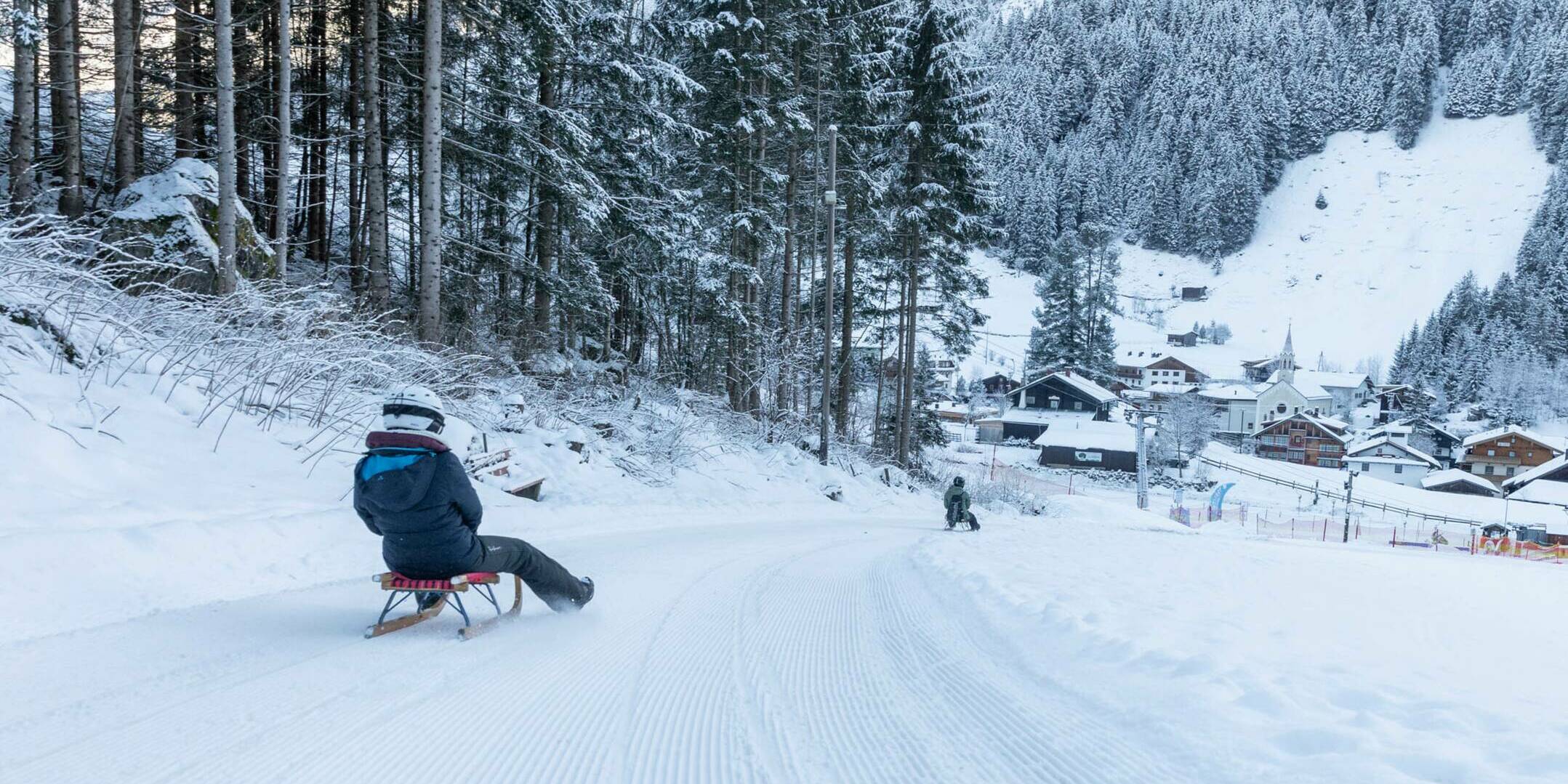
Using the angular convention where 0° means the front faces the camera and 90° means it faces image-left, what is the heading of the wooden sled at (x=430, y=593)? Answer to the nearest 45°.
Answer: approximately 225°

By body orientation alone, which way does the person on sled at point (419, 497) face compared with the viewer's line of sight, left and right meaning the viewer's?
facing away from the viewer and to the right of the viewer

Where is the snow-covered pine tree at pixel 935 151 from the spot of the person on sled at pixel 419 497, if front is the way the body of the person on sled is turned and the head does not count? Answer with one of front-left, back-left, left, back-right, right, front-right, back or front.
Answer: front

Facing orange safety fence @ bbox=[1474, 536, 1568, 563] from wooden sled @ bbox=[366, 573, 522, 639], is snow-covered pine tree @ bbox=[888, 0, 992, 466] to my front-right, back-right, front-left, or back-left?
front-left

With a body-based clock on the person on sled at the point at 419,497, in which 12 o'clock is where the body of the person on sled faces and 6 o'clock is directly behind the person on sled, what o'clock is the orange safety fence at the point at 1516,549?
The orange safety fence is roughly at 1 o'clock from the person on sled.

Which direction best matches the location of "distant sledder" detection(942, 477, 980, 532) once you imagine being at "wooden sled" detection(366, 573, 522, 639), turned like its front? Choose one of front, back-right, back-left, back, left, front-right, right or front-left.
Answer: front

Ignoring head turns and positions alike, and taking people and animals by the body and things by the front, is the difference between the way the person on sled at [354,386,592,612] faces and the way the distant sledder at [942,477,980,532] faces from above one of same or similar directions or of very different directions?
same or similar directions

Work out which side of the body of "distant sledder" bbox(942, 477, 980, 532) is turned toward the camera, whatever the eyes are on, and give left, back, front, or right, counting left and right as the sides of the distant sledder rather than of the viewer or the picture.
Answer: back

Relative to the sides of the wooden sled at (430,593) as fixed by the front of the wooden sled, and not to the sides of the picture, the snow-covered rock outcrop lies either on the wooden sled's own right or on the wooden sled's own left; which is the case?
on the wooden sled's own left

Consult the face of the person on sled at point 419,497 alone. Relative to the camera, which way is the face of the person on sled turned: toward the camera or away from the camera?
away from the camera
